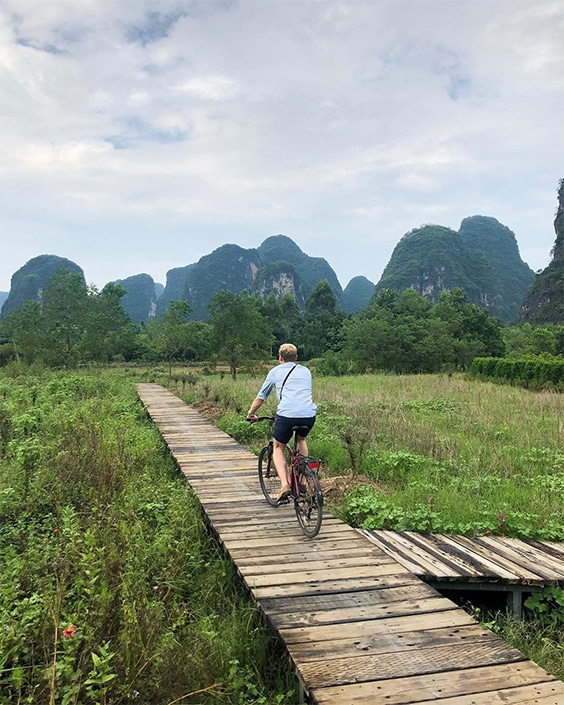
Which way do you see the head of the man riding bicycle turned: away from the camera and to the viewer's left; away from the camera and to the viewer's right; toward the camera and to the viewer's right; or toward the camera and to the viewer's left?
away from the camera and to the viewer's left

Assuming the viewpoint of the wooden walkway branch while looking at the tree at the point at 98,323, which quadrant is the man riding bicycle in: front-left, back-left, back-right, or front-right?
front-left

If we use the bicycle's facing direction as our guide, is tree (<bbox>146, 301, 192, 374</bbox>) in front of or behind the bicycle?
in front

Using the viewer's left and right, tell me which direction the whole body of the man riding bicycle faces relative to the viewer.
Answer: facing away from the viewer and to the left of the viewer

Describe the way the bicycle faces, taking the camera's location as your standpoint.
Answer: facing away from the viewer and to the left of the viewer

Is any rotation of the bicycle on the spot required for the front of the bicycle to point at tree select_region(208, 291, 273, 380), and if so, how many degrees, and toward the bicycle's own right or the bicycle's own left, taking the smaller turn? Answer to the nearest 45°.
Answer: approximately 45° to the bicycle's own right
